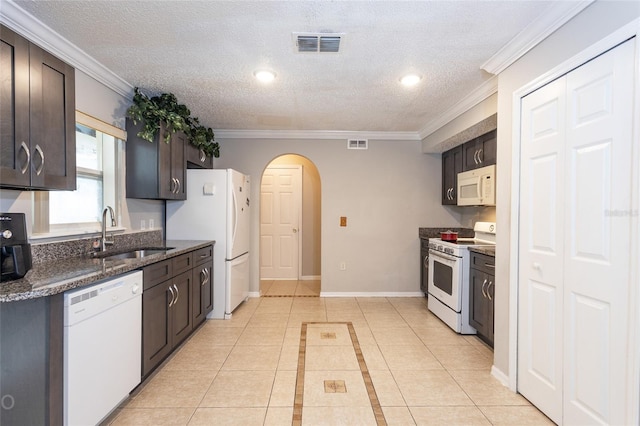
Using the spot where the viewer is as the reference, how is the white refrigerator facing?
facing to the right of the viewer

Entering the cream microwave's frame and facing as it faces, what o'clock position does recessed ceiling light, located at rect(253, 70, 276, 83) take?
The recessed ceiling light is roughly at 12 o'clock from the cream microwave.

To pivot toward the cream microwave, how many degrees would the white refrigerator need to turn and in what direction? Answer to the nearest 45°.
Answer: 0° — it already faces it

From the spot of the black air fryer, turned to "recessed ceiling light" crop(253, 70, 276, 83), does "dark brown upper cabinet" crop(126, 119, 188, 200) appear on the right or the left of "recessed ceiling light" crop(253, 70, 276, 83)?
left

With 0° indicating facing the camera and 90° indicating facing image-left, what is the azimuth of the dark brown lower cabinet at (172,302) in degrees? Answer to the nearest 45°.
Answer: approximately 315°

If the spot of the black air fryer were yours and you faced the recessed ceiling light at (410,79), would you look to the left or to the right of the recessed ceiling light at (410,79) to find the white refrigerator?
left

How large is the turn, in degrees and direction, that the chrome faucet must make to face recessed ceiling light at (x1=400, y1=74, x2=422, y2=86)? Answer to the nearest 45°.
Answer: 0° — it already faces it

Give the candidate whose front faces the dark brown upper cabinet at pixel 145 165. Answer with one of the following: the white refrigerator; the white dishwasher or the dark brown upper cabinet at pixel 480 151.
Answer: the dark brown upper cabinet at pixel 480 151

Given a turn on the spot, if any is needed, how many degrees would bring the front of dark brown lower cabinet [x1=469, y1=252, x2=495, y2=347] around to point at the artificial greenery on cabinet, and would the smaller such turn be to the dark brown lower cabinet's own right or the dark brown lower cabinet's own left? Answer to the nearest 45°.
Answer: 0° — it already faces it
